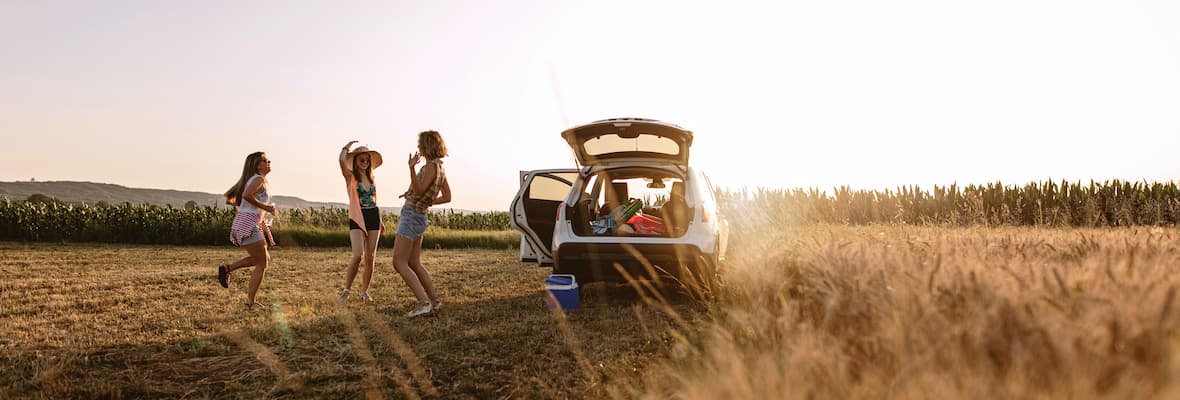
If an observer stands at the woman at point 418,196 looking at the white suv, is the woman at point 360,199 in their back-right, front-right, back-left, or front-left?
front-left

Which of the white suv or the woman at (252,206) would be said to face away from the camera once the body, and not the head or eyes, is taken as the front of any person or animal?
the white suv

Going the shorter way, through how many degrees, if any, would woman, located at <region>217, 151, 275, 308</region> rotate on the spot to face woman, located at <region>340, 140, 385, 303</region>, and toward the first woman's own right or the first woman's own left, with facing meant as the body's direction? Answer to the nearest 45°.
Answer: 0° — they already face them

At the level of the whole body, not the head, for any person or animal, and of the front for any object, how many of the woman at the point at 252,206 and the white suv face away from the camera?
1

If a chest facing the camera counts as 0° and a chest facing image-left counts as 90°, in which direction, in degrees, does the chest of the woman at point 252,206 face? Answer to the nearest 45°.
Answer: approximately 270°

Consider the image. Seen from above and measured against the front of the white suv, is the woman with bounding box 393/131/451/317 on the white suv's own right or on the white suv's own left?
on the white suv's own left

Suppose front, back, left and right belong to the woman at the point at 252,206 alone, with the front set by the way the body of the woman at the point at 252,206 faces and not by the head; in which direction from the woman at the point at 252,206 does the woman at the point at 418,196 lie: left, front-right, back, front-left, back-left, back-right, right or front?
front-right

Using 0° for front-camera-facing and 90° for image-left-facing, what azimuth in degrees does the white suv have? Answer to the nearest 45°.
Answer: approximately 180°

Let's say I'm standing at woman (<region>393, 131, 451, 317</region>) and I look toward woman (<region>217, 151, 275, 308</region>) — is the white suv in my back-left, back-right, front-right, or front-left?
back-right

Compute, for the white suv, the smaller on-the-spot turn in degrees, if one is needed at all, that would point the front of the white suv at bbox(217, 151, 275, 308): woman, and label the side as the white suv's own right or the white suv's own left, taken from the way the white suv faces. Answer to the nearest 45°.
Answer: approximately 90° to the white suv's own left
